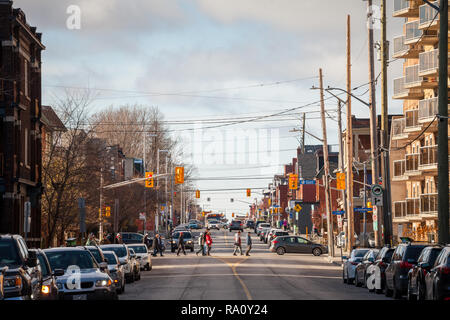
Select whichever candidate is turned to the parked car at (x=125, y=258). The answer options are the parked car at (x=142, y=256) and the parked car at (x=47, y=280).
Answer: the parked car at (x=142, y=256)

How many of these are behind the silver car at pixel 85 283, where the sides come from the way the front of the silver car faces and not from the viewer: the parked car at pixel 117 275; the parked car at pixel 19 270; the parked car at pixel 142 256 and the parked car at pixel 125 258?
3

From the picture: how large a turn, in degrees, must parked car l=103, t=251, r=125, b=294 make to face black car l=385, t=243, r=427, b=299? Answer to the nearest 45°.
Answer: approximately 45° to its left

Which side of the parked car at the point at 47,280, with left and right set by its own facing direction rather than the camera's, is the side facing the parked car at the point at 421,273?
left

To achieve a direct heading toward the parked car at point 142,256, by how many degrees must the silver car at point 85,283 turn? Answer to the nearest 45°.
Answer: approximately 180°

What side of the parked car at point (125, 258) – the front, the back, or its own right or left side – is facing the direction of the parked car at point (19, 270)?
front

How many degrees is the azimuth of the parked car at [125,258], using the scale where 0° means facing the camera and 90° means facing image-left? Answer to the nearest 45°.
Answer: approximately 0°

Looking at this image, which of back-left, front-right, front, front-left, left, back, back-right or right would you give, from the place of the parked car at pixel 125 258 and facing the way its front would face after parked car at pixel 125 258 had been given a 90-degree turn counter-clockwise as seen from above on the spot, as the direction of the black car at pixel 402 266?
front-right

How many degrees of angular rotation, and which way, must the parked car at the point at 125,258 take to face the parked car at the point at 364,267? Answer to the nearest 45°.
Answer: approximately 45° to its left
